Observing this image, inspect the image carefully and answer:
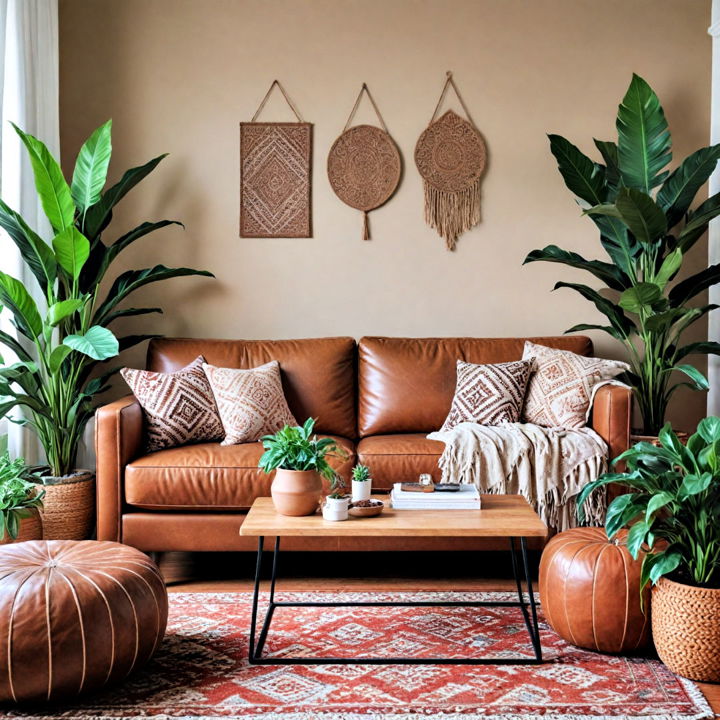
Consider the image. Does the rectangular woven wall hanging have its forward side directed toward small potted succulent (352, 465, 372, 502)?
yes

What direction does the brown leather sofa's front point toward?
toward the camera

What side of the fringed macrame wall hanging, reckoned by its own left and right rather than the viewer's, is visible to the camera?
front

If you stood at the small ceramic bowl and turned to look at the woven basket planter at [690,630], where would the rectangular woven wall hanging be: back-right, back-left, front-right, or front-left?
back-left

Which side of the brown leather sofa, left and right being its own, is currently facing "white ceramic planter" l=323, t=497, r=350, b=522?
front

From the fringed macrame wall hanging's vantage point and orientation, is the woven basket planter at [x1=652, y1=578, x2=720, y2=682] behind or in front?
in front

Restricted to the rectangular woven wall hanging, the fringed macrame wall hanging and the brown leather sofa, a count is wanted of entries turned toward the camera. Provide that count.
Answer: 3

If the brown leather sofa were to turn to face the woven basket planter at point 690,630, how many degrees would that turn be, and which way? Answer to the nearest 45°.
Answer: approximately 45° to its left

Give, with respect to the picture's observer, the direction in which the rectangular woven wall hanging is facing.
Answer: facing the viewer

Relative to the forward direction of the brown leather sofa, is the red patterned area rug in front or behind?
in front

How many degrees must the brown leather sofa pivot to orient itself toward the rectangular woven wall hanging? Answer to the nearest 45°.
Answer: approximately 180°

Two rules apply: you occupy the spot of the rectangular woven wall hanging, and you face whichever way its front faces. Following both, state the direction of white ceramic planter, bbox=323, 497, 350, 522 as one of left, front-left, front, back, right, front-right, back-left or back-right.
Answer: front
